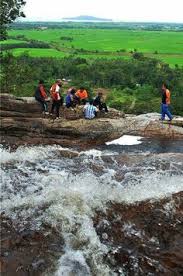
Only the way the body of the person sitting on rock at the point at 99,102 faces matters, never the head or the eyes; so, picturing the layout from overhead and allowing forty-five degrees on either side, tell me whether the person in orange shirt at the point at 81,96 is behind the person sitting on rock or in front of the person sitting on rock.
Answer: behind

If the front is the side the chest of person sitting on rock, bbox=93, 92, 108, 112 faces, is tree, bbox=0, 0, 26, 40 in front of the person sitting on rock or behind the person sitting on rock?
behind

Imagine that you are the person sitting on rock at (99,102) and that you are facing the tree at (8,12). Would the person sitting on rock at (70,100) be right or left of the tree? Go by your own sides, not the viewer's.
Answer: left

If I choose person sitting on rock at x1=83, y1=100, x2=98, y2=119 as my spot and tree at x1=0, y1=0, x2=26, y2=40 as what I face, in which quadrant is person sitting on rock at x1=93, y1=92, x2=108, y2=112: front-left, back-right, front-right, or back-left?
front-right
